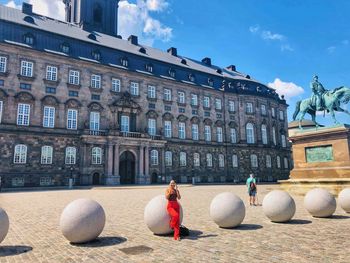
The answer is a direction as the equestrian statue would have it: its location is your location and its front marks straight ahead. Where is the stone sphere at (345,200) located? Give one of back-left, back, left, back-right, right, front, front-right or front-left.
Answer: right

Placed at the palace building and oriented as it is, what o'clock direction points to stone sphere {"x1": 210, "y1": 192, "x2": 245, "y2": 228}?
The stone sphere is roughly at 1 o'clock from the palace building.

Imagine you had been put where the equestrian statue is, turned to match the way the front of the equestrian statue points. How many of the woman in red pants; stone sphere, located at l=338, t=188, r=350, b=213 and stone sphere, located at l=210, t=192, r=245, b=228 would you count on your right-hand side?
3

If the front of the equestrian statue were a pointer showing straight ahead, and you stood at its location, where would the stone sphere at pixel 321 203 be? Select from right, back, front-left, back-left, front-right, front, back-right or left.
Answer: right

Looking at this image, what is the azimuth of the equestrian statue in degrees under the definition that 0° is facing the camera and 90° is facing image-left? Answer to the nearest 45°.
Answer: approximately 270°

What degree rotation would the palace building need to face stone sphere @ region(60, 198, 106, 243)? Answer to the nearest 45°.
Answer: approximately 45° to its right

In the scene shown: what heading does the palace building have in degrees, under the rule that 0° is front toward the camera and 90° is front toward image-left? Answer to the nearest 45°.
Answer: approximately 315°

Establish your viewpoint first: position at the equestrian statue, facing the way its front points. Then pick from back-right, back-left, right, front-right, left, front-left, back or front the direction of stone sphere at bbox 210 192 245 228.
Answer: right

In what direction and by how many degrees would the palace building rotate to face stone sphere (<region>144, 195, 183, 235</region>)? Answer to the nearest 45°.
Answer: approximately 45° to its right
